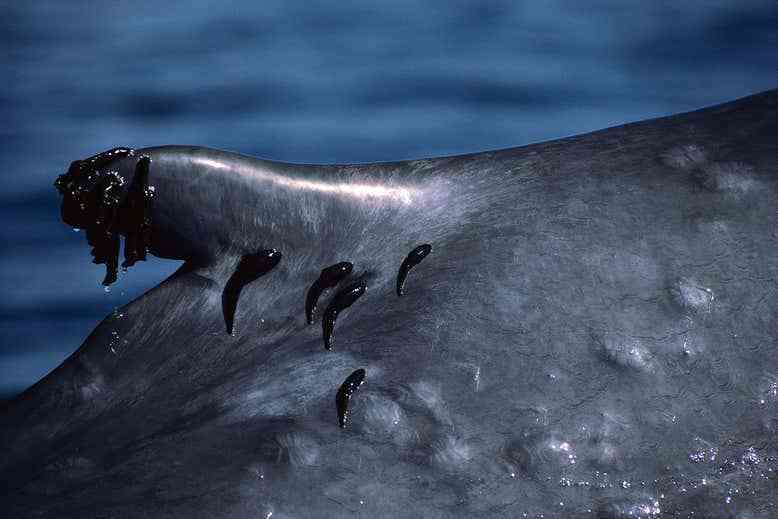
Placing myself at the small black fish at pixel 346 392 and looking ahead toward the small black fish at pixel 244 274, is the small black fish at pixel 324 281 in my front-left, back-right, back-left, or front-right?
front-right

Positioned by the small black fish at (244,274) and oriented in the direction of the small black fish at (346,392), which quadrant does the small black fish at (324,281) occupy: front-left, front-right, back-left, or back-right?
front-left

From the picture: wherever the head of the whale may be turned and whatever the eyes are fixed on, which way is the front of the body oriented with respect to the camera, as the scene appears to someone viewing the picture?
to the viewer's right
